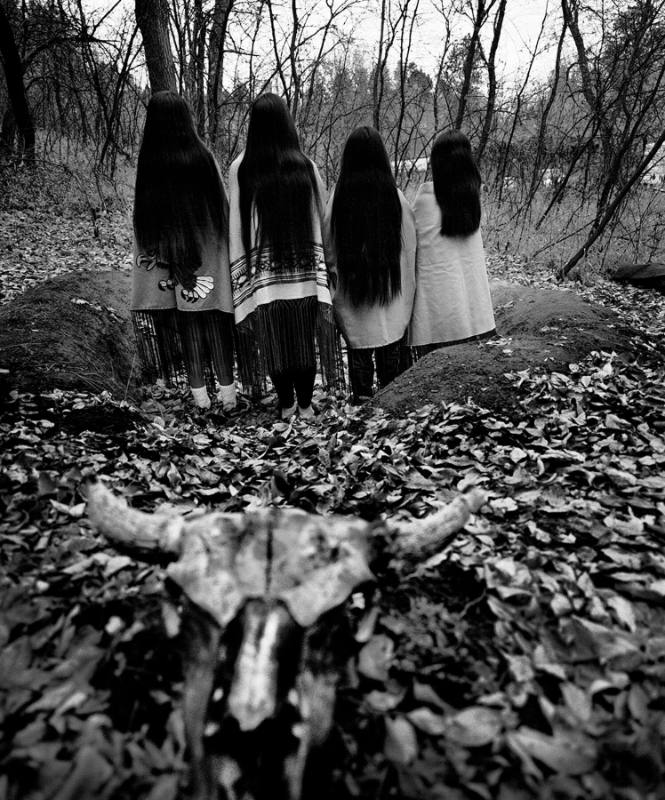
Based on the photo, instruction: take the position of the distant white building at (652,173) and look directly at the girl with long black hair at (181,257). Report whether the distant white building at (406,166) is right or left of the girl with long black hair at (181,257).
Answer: right

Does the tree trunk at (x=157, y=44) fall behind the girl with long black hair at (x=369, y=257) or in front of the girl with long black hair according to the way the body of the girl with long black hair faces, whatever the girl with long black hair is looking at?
in front

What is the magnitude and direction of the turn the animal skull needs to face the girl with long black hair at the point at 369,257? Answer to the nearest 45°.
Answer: approximately 180°

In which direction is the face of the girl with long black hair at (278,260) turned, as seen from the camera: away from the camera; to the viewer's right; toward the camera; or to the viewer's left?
away from the camera

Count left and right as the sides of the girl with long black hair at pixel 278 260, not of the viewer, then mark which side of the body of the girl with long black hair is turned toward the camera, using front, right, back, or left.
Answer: back

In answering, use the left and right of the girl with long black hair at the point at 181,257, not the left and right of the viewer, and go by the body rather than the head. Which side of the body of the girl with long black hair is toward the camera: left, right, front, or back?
back

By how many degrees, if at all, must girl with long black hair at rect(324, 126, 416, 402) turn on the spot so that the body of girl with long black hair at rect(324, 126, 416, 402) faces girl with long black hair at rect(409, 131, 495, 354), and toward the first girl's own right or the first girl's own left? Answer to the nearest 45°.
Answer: approximately 45° to the first girl's own right

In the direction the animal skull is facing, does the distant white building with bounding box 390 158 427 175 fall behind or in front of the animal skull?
behind

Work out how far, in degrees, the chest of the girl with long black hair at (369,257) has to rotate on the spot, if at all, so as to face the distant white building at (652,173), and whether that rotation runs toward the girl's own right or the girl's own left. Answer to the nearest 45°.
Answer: approximately 45° to the girl's own right

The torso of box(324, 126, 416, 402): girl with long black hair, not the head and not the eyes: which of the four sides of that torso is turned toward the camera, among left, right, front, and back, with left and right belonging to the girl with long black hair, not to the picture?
back

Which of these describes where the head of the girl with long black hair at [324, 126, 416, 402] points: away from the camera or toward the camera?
away from the camera

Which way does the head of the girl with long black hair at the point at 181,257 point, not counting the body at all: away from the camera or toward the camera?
away from the camera

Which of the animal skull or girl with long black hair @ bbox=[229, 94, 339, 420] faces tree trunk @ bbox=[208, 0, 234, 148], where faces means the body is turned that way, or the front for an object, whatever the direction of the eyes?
the girl with long black hair
